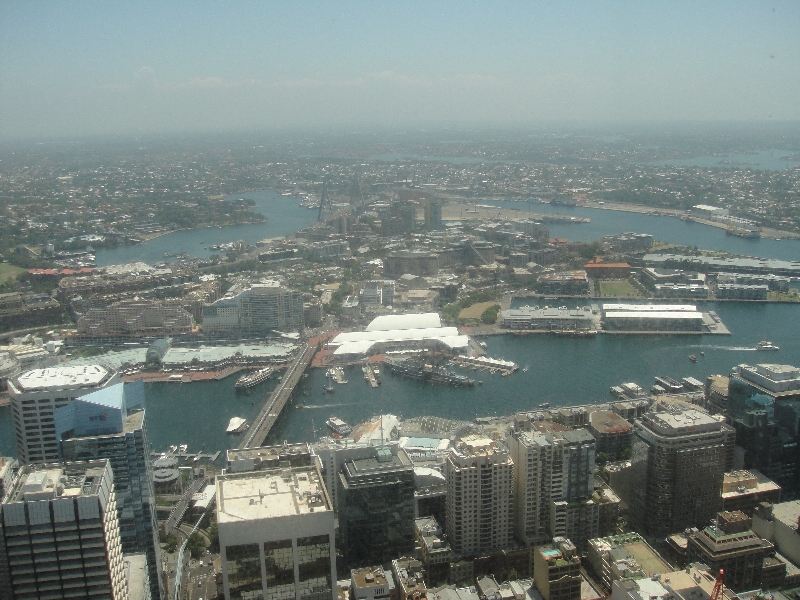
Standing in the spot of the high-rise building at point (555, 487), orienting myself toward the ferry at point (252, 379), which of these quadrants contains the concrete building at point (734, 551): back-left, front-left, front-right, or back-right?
back-right

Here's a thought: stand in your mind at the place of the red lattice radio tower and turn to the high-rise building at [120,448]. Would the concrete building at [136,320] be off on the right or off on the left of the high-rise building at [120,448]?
right

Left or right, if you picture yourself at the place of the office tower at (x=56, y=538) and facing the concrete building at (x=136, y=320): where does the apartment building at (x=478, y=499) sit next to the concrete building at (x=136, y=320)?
right

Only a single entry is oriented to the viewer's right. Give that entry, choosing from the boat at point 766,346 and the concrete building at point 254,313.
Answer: the boat

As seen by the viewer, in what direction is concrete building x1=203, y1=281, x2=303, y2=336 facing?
toward the camera

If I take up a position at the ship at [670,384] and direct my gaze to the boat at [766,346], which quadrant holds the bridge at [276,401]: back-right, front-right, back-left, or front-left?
back-left

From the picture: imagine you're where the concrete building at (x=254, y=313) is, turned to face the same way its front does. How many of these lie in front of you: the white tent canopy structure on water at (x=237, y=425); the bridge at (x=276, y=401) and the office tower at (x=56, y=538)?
3

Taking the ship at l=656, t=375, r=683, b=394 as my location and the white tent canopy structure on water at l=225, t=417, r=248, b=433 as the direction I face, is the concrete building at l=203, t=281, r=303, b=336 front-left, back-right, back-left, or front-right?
front-right

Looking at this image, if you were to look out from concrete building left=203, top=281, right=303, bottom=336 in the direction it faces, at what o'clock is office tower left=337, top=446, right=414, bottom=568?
The office tower is roughly at 12 o'clock from the concrete building.

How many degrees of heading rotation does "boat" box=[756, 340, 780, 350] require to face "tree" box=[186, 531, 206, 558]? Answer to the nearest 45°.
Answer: approximately 135° to its right

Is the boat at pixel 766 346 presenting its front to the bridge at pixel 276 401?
no

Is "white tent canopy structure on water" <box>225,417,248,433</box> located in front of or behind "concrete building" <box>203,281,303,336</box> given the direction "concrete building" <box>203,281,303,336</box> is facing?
in front

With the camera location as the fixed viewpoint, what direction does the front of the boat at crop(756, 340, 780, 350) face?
facing to the right of the viewer

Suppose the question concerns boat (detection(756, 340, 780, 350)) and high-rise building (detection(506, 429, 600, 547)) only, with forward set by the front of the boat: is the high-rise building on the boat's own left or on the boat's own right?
on the boat's own right

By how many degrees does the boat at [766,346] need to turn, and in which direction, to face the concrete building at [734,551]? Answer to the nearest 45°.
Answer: approximately 90° to its right

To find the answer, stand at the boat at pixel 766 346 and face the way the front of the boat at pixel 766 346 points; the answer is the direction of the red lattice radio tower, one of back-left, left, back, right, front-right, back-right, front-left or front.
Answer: right
